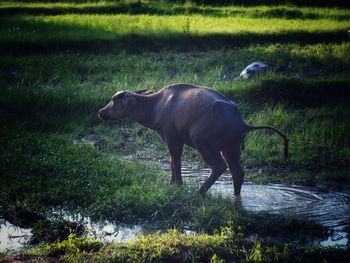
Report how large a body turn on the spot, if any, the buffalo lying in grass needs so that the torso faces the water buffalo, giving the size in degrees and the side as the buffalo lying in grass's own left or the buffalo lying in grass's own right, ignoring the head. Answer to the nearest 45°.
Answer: approximately 90° to the buffalo lying in grass's own left

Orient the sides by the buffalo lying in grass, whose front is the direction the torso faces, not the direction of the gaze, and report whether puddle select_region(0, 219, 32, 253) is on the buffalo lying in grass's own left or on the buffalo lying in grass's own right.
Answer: on the buffalo lying in grass's own left

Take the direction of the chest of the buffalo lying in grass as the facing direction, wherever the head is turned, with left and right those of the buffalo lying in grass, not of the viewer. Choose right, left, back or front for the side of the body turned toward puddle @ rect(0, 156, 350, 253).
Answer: left

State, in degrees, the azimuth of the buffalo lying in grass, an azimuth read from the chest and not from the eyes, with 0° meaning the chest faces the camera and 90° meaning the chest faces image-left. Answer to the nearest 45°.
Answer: approximately 90°

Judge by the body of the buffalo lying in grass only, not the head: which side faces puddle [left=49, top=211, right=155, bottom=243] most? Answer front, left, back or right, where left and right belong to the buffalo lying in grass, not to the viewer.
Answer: left
